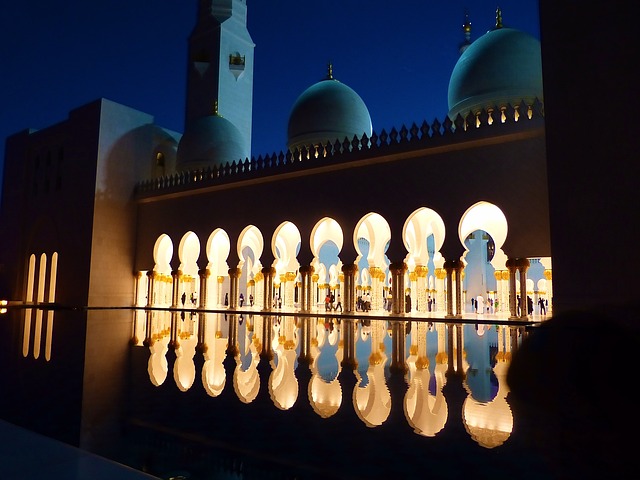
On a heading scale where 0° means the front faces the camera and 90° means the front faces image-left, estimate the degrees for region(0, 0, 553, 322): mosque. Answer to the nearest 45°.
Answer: approximately 45°
